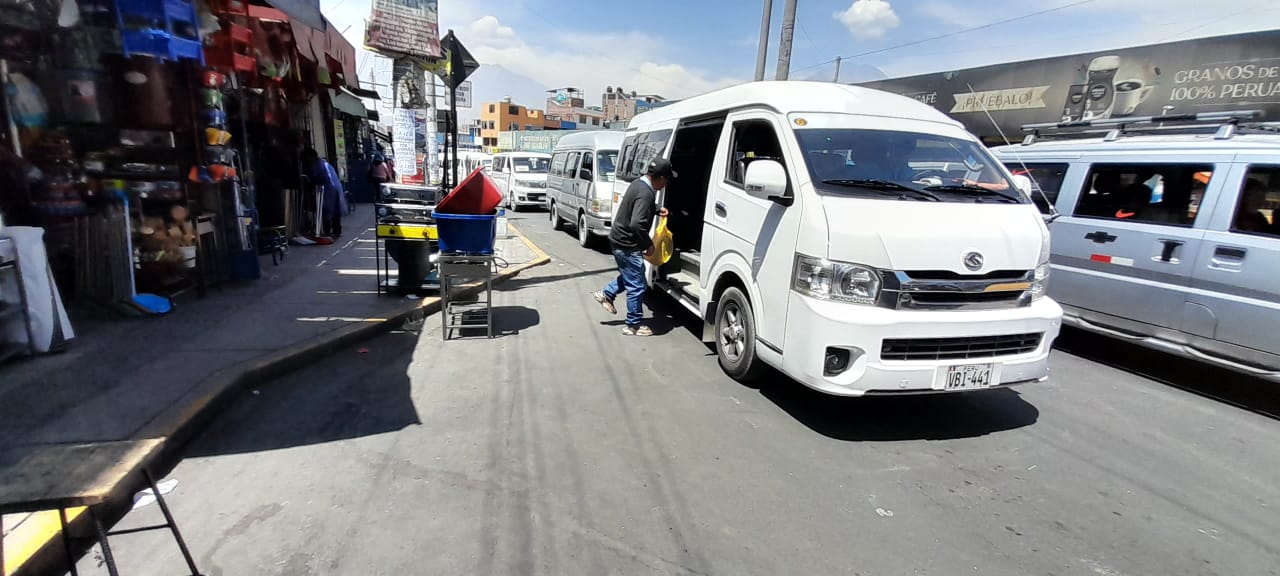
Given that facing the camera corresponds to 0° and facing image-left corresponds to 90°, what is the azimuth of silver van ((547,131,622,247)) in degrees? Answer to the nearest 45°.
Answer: approximately 315°

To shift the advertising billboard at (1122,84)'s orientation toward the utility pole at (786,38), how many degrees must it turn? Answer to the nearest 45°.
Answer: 0° — it already faces it

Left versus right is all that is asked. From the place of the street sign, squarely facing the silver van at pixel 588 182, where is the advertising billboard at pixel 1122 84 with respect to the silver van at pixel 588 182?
right

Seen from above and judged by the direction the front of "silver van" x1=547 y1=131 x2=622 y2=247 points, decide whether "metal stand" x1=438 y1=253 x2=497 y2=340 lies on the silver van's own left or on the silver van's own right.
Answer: on the silver van's own right

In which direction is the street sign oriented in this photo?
away from the camera

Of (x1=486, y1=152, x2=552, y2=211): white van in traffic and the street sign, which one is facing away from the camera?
the street sign

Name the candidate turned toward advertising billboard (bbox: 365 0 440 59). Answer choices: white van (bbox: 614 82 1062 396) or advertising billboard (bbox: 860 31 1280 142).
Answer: advertising billboard (bbox: 860 31 1280 142)

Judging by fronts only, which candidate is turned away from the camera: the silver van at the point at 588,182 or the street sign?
the street sign

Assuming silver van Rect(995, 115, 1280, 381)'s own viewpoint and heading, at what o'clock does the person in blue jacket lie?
The person in blue jacket is roughly at 4 o'clock from the silver van.

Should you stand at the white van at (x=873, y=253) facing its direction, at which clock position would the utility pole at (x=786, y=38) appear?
The utility pole is roughly at 7 o'clock from the white van.

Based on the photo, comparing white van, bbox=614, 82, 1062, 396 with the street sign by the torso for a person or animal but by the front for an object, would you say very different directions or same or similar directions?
very different directions
